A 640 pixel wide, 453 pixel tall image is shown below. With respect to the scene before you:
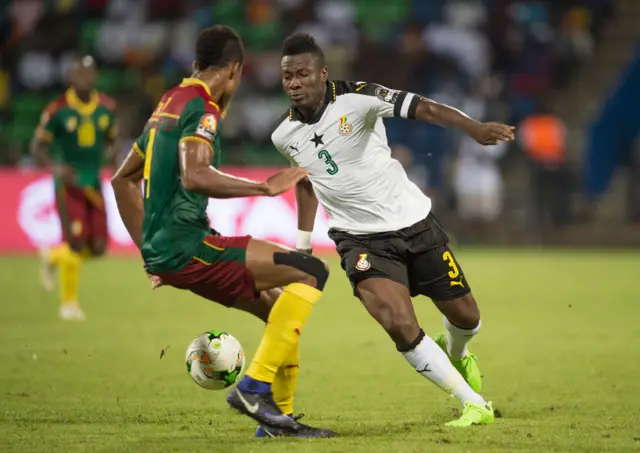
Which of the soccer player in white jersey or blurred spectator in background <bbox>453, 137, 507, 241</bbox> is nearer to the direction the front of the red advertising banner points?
the soccer player in white jersey

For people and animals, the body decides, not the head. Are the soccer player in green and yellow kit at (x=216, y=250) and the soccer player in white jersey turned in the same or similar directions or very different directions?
very different directions

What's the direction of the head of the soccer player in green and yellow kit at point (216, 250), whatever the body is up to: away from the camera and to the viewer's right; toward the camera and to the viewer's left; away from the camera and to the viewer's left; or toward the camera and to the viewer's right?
away from the camera and to the viewer's right

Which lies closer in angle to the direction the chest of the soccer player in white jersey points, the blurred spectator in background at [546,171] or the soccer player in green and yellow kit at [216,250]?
the soccer player in green and yellow kit

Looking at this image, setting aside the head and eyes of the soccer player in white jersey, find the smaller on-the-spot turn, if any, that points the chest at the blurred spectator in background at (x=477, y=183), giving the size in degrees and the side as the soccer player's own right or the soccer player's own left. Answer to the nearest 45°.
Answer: approximately 135° to the soccer player's own right

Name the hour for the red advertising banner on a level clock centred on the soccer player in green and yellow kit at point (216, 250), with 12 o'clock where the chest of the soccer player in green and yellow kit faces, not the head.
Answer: The red advertising banner is roughly at 10 o'clock from the soccer player in green and yellow kit.

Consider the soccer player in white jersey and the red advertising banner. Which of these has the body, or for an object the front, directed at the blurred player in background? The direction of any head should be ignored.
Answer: the red advertising banner

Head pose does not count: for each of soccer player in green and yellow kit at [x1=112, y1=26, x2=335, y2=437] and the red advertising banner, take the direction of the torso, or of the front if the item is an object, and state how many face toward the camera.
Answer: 1

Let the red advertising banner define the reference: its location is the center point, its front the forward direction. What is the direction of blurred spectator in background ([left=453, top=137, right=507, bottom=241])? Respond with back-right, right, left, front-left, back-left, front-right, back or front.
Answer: left

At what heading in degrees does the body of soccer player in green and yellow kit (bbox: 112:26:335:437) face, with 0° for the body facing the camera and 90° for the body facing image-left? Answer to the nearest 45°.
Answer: approximately 225°
